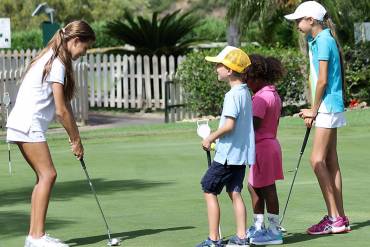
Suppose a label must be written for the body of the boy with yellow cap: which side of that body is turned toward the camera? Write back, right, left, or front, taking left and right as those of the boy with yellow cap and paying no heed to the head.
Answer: left

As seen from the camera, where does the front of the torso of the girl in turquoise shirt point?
to the viewer's left

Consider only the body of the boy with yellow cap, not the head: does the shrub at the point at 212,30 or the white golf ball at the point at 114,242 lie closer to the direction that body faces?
the white golf ball

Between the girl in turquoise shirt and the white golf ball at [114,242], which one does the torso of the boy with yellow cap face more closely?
the white golf ball

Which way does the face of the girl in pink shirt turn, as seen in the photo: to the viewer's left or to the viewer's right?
to the viewer's left

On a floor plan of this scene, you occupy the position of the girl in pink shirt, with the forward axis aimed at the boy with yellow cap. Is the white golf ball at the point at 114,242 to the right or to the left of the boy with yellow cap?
right

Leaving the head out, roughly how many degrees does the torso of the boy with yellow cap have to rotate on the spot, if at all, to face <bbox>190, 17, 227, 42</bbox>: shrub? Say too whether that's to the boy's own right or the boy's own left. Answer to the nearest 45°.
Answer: approximately 90° to the boy's own right

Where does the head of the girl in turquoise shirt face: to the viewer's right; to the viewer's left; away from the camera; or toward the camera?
to the viewer's left

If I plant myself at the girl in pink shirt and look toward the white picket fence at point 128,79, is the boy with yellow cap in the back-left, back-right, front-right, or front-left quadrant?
back-left

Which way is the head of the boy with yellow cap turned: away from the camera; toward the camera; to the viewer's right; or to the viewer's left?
to the viewer's left
